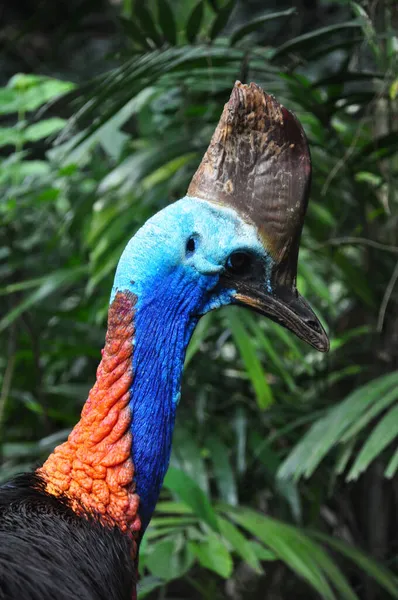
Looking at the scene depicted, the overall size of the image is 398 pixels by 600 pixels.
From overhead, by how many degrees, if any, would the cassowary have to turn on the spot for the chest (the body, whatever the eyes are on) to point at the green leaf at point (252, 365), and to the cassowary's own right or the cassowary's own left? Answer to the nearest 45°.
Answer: approximately 90° to the cassowary's own left

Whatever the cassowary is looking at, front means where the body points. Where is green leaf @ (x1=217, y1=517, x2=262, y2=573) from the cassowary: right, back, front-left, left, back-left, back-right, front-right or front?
left

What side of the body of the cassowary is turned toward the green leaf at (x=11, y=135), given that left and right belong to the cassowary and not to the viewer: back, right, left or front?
left

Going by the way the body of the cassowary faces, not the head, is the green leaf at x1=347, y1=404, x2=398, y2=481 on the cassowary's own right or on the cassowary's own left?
on the cassowary's own left

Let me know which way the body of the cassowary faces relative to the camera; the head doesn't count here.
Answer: to the viewer's right

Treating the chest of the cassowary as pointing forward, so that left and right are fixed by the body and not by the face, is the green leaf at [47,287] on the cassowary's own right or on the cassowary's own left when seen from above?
on the cassowary's own left

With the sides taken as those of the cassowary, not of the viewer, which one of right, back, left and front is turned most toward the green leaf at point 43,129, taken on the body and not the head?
left

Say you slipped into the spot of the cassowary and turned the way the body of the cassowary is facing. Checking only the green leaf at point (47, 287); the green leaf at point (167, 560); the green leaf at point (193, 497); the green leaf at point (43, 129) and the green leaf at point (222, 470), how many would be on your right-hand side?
0

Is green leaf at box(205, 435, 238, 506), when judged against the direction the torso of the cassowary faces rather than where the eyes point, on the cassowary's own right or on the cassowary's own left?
on the cassowary's own left
